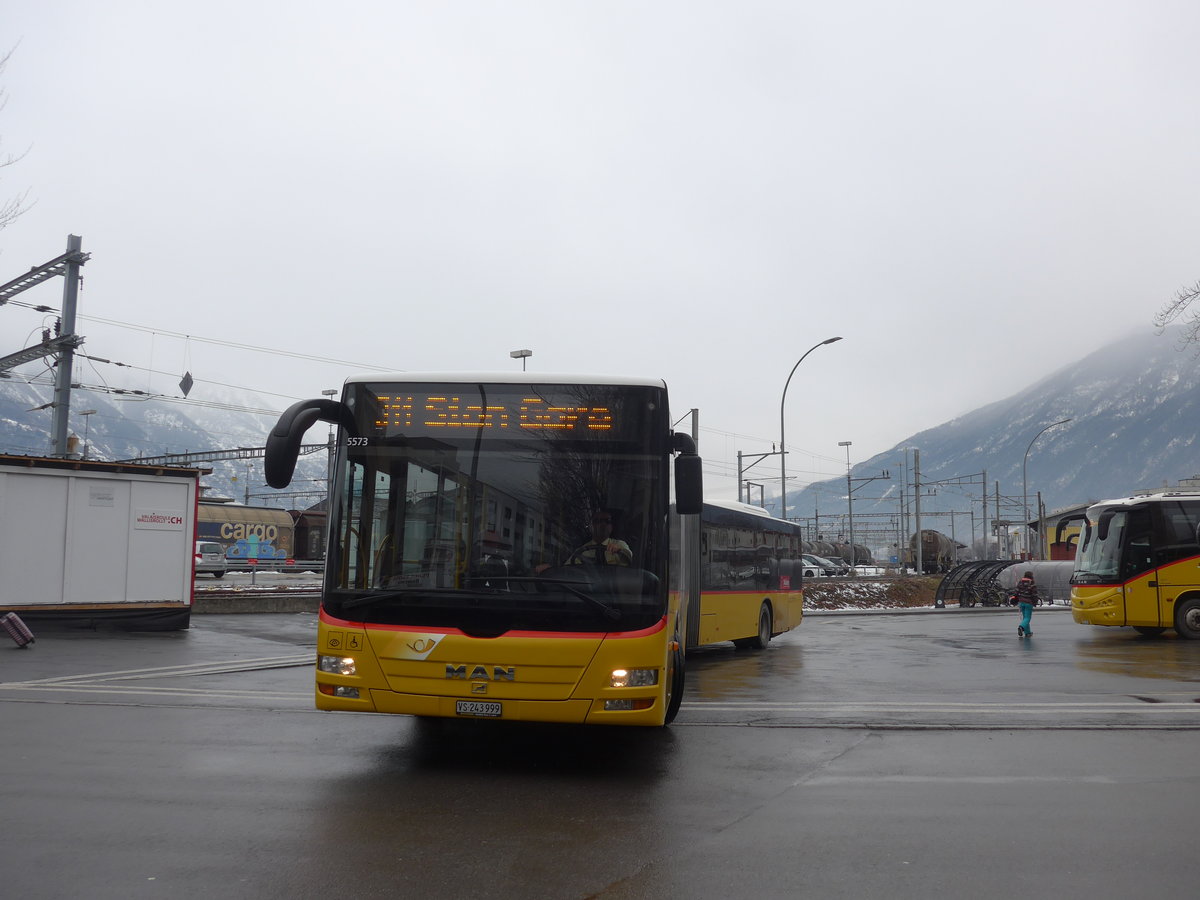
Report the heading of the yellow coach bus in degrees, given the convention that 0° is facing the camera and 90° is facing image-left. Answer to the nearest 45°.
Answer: approximately 45°

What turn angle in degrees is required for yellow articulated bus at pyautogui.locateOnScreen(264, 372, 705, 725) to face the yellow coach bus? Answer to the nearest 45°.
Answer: approximately 135° to its left

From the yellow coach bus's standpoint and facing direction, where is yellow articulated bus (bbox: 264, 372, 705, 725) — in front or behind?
in front

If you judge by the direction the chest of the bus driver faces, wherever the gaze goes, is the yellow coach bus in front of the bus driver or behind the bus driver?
behind
